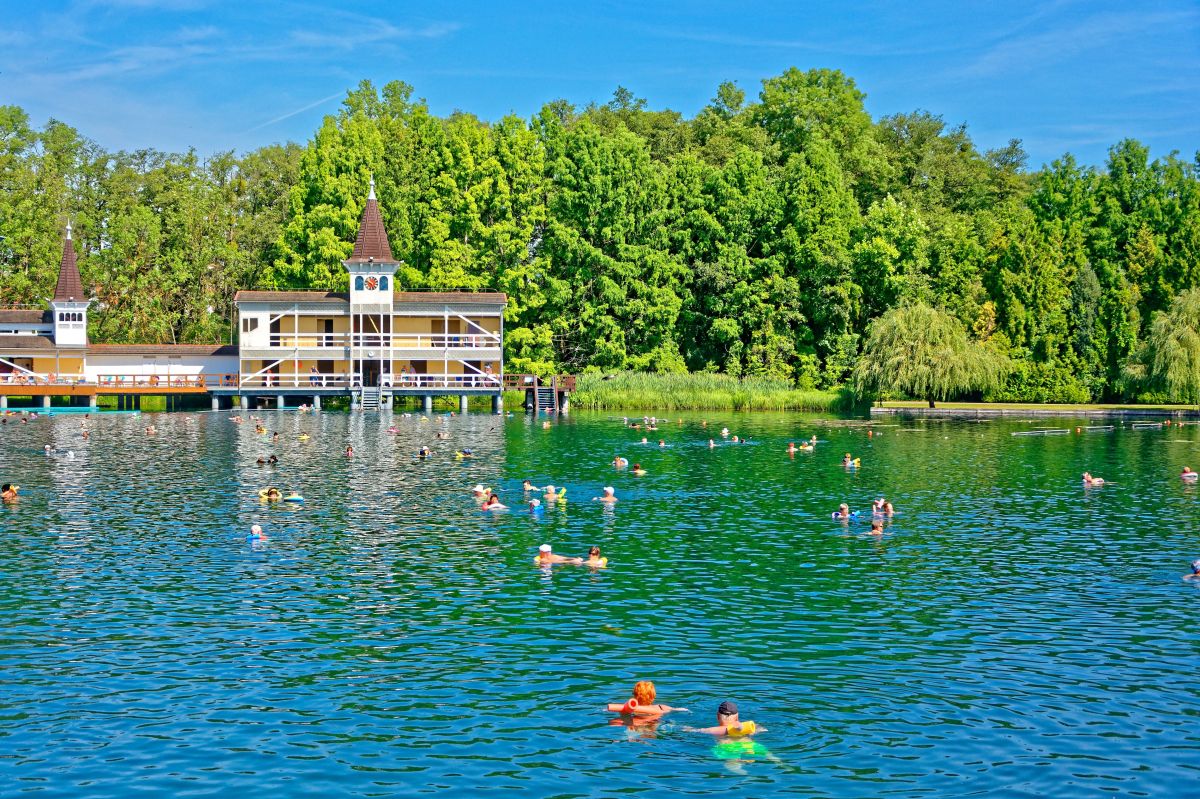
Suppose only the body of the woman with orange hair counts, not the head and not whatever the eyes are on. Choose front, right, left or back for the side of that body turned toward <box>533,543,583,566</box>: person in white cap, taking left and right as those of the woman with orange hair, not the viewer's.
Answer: front

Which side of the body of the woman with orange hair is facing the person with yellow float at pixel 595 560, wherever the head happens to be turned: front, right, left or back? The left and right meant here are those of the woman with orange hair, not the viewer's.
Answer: front

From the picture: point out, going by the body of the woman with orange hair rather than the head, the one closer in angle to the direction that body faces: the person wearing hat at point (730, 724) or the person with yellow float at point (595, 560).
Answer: the person with yellow float

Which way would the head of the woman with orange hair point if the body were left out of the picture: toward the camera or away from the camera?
away from the camera

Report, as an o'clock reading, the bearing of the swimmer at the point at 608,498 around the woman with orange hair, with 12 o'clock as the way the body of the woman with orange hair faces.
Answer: The swimmer is roughly at 12 o'clock from the woman with orange hair.

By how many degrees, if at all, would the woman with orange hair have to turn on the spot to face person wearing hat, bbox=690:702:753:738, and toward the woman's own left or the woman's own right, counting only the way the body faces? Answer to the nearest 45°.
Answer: approximately 135° to the woman's own right

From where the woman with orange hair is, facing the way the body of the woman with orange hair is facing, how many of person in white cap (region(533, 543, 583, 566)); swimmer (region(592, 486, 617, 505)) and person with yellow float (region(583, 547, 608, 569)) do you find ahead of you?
3

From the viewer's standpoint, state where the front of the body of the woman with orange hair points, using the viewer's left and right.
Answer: facing away from the viewer
